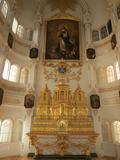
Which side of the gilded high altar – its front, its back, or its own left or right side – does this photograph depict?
front

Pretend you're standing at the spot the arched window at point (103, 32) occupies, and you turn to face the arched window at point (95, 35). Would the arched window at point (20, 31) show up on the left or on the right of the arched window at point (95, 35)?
left
